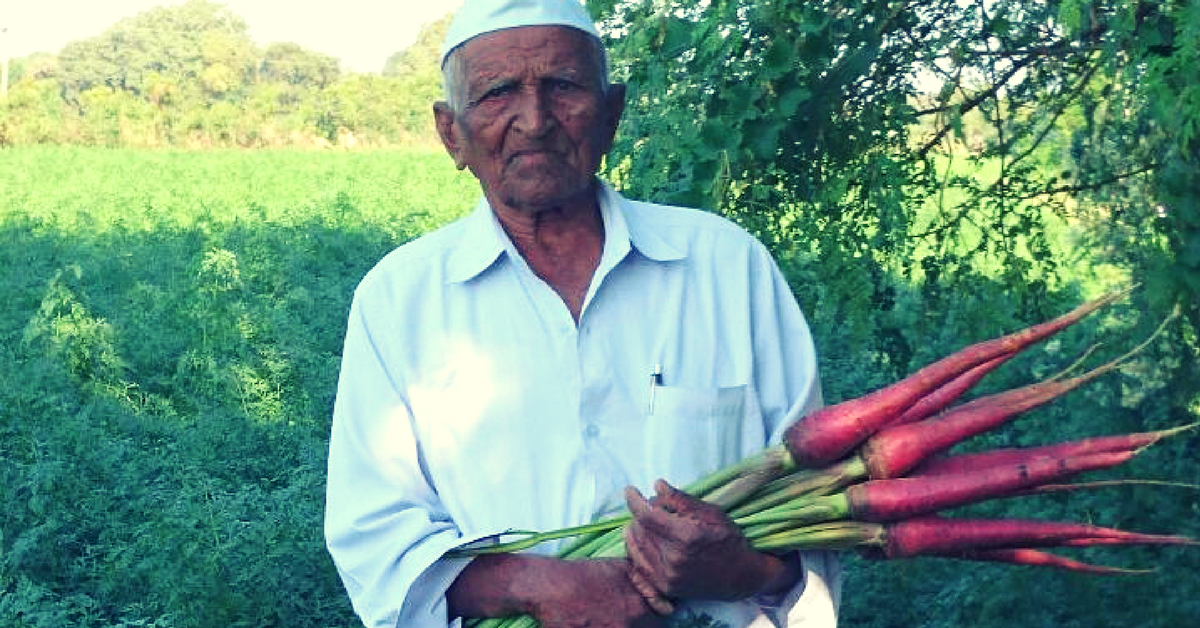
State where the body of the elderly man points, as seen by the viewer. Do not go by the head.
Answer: toward the camera

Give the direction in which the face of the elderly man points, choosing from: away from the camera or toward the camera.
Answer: toward the camera
